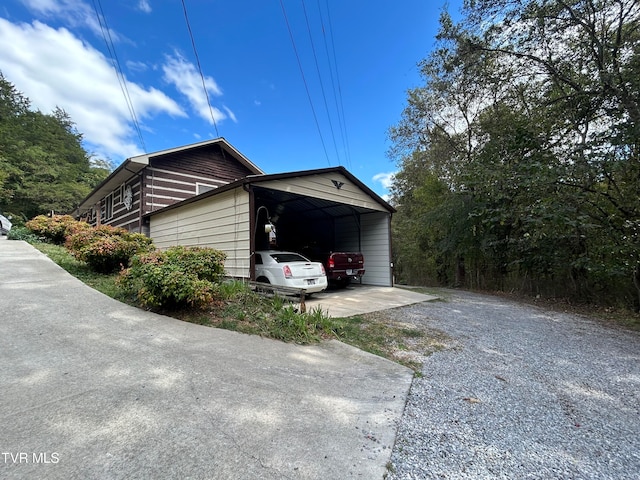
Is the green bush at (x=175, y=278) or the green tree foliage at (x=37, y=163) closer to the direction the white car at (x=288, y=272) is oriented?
the green tree foliage

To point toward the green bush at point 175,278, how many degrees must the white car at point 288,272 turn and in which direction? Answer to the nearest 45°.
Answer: approximately 90° to its left

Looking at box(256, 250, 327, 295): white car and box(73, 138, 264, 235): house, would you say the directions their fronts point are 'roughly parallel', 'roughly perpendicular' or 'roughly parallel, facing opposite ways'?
roughly perpendicular

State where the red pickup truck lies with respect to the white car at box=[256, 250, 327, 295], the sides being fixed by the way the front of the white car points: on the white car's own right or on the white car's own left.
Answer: on the white car's own right

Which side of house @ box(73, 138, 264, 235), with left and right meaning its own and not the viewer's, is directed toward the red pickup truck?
left

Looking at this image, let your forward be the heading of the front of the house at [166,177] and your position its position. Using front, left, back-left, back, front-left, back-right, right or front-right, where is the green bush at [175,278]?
front-left

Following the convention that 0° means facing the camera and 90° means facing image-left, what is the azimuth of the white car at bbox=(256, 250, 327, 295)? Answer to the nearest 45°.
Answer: approximately 135°
